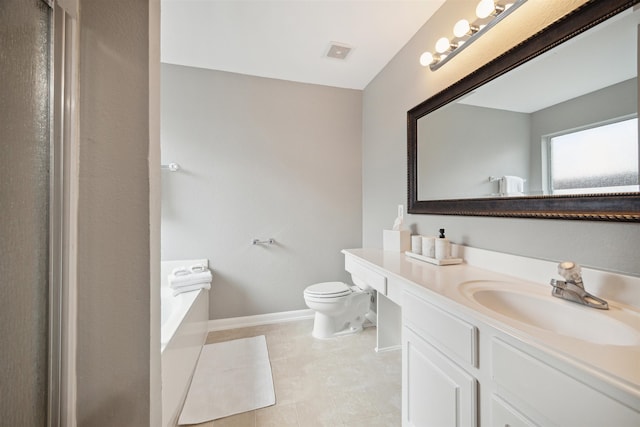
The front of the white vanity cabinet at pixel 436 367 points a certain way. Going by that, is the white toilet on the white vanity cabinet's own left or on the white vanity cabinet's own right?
on the white vanity cabinet's own right

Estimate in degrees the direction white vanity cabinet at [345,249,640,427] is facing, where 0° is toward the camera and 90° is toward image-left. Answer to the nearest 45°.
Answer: approximately 45°

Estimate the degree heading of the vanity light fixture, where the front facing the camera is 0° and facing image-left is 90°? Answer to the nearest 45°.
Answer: approximately 45°

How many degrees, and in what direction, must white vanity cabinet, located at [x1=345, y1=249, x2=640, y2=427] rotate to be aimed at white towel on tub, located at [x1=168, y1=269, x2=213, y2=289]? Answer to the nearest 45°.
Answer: approximately 45° to its right

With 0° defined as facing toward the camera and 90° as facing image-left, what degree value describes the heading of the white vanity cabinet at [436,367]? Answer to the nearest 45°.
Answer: approximately 45°
